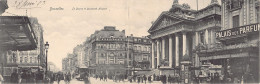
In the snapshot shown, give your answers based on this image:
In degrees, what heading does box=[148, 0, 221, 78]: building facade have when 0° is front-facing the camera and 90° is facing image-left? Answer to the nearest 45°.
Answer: approximately 45°
